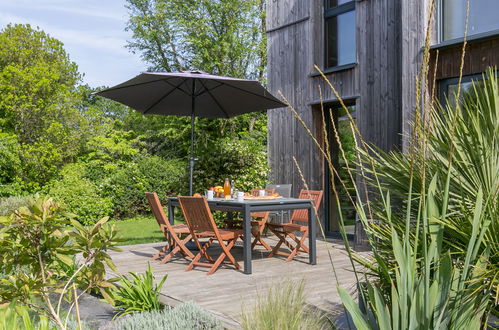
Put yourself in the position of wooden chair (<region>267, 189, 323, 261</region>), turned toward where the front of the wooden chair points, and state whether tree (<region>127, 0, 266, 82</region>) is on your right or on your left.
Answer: on your right

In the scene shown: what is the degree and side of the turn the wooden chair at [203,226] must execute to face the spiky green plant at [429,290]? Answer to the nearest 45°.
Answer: approximately 135° to its right

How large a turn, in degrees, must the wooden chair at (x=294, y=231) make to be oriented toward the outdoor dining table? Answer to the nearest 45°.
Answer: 0° — it already faces it

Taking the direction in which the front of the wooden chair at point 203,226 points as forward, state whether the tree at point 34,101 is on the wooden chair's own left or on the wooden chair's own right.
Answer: on the wooden chair's own left

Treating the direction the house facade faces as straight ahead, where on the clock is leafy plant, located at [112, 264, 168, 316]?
The leafy plant is roughly at 11 o'clock from the house facade.

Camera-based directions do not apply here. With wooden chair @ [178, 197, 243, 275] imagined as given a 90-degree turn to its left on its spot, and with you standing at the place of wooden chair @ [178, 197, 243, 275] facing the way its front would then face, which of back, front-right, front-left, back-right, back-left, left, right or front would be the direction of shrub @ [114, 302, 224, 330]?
back-left

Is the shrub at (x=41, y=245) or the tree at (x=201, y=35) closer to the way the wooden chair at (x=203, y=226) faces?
the tree

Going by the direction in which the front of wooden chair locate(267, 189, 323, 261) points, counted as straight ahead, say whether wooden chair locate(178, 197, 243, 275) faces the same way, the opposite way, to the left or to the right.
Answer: the opposite way

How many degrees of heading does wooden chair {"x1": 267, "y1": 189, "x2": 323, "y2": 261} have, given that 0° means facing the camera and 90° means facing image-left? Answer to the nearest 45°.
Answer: approximately 45°

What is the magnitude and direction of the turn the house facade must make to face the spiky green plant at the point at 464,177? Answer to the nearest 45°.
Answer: approximately 45° to its left

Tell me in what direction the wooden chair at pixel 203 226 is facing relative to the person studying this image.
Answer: facing away from the viewer and to the right of the viewer

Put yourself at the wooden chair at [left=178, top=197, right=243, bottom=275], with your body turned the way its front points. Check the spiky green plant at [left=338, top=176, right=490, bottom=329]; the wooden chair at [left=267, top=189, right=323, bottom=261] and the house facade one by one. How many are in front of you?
2

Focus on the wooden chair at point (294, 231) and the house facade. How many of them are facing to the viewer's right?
0

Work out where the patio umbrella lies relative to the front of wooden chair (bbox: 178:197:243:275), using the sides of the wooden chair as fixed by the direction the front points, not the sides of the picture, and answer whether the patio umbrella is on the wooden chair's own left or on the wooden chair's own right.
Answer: on the wooden chair's own left
